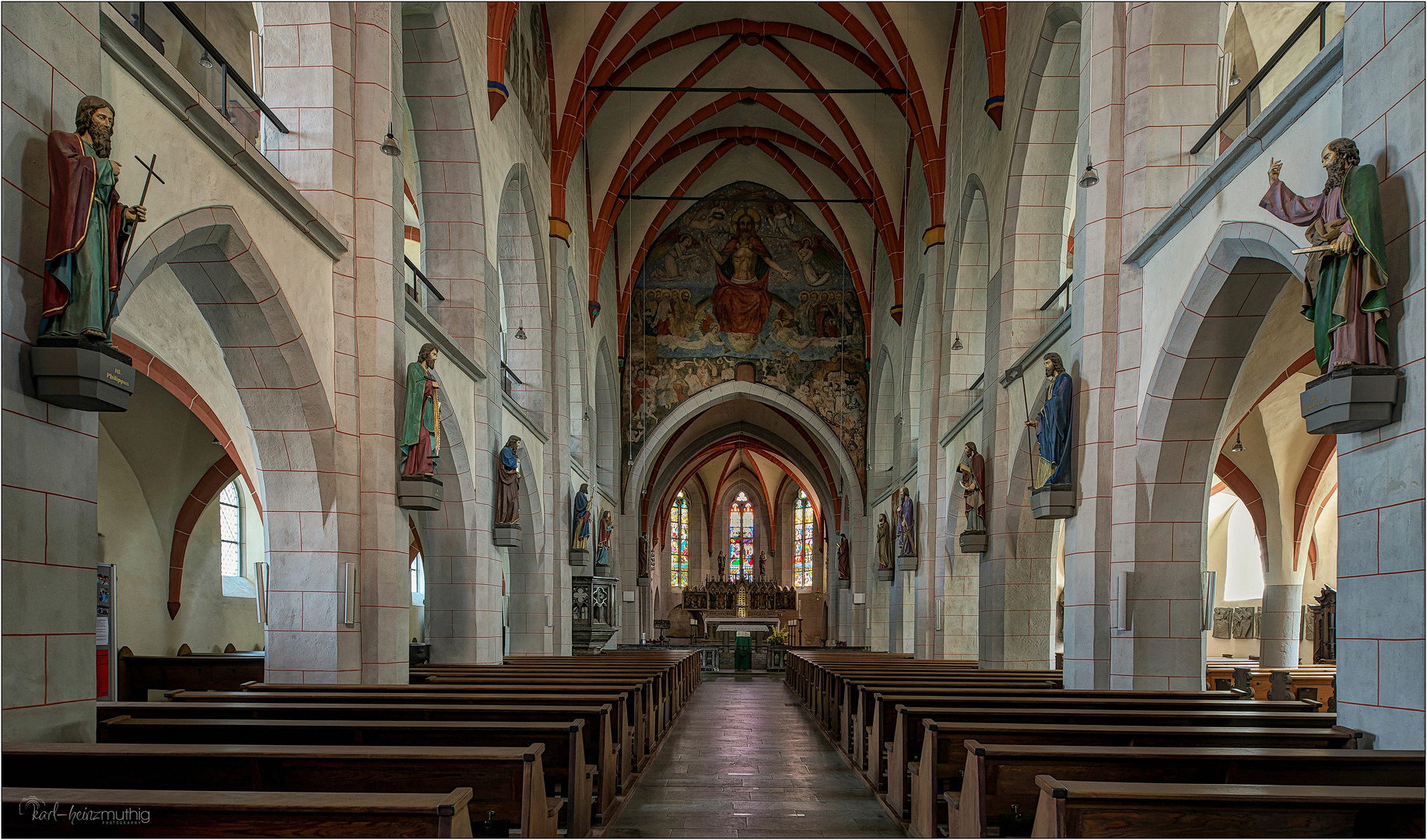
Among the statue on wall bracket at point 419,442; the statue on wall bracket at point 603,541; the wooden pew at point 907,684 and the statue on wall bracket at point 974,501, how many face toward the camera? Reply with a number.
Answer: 0

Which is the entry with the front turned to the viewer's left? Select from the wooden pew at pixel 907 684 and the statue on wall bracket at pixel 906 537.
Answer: the statue on wall bracket

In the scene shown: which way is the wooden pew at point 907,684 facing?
away from the camera

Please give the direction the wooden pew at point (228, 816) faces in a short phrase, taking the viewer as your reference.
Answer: facing away from the viewer

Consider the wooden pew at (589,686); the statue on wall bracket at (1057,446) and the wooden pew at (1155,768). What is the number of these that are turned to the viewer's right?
0

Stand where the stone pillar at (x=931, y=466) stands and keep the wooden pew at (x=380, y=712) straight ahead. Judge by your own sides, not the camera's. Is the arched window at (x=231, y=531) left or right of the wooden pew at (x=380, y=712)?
right

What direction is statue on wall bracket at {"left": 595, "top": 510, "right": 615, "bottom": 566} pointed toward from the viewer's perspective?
to the viewer's right

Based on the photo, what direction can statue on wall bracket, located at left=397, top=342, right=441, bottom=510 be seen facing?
to the viewer's right

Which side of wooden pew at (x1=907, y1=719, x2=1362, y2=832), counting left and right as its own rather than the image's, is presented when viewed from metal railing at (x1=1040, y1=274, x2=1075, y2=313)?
front

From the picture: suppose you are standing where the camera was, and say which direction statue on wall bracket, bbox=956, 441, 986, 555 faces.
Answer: facing to the left of the viewer

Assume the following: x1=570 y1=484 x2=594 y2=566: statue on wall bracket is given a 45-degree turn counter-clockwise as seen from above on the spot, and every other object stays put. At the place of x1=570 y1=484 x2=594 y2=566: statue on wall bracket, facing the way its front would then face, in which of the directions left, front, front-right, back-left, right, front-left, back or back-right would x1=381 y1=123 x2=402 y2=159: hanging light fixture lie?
back-right

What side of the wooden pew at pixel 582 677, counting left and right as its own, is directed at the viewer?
back

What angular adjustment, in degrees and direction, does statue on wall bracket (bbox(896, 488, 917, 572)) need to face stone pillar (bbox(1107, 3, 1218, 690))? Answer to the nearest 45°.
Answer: approximately 90° to its left

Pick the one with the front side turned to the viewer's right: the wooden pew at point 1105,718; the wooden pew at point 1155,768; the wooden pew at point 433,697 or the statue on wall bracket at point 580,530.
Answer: the statue on wall bracket

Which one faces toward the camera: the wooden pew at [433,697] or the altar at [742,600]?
the altar

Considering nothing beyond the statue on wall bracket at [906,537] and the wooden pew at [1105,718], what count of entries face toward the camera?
0

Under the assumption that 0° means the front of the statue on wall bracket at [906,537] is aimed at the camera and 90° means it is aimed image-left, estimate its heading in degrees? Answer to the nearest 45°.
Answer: approximately 90°

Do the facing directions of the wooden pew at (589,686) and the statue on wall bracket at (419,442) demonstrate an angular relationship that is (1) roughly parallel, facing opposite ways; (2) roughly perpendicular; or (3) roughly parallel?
roughly perpendicular

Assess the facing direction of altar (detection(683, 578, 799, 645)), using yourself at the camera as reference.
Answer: facing the viewer

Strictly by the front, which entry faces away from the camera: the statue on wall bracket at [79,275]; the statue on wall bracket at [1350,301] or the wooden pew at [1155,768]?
the wooden pew

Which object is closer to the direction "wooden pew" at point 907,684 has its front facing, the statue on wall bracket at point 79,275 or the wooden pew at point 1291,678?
the wooden pew
